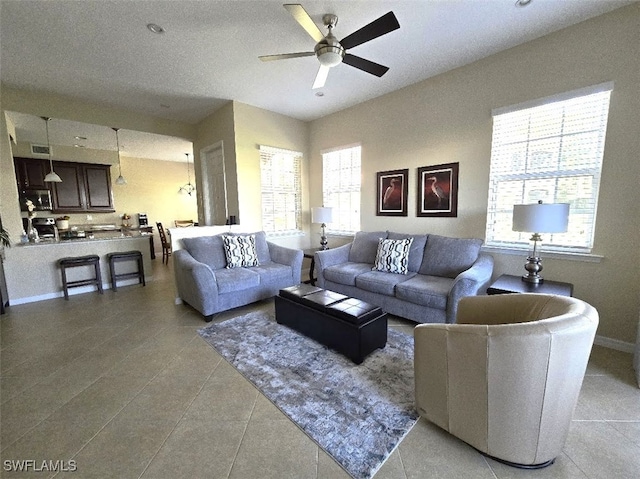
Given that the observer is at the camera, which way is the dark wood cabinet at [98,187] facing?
facing the viewer

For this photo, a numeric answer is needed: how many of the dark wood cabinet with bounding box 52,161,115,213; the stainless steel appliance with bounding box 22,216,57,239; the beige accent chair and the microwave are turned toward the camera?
3

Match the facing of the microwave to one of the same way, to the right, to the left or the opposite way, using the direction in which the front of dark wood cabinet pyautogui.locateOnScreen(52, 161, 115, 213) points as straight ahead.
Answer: the same way

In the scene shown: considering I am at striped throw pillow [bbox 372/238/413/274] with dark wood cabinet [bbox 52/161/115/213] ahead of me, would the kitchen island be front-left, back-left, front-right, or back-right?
front-left

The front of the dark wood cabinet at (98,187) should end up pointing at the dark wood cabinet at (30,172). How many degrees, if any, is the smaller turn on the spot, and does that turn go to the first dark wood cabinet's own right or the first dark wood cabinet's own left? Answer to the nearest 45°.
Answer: approximately 90° to the first dark wood cabinet's own right

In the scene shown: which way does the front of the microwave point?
toward the camera

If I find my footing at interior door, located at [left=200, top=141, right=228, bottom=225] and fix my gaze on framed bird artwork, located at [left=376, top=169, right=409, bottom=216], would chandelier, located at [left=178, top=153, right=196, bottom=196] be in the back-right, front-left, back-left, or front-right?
back-left

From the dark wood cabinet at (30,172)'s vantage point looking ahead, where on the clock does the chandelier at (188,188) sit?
The chandelier is roughly at 9 o'clock from the dark wood cabinet.

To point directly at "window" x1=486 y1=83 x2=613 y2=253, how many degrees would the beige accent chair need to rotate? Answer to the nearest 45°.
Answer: approximately 45° to its right

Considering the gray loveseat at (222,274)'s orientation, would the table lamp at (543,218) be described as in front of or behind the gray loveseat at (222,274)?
in front

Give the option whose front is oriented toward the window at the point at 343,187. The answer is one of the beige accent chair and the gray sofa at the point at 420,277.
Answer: the beige accent chair

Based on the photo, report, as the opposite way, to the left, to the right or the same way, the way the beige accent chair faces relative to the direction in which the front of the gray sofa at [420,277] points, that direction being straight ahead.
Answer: to the right

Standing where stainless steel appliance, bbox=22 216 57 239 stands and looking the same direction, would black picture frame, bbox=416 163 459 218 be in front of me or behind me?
in front

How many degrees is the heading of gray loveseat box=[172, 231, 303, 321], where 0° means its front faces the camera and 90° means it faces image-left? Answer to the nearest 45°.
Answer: approximately 315°

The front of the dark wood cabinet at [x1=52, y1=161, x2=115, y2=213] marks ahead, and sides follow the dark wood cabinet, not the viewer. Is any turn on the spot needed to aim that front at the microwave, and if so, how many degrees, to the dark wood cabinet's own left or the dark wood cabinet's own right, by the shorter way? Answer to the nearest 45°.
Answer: approximately 90° to the dark wood cabinet's own right

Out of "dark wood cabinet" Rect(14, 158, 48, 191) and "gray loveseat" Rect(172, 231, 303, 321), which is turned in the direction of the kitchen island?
the dark wood cabinet

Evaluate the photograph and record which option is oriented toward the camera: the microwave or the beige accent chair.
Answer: the microwave

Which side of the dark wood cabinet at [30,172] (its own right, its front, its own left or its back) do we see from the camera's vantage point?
front

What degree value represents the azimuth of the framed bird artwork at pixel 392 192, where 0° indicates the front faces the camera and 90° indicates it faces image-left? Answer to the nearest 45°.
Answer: approximately 45°
